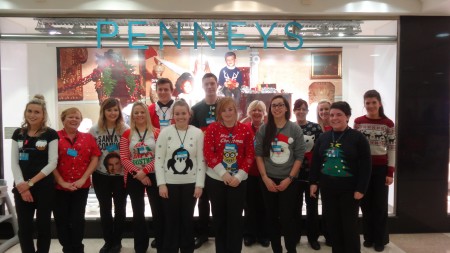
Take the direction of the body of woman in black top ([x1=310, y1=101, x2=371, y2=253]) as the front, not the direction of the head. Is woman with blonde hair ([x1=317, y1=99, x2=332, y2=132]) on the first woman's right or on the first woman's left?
on the first woman's right

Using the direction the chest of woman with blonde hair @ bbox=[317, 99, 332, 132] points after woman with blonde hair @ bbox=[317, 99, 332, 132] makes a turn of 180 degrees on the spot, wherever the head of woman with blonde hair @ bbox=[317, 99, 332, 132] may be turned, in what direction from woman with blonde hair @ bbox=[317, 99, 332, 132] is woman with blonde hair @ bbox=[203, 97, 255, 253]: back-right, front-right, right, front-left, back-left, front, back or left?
back-left

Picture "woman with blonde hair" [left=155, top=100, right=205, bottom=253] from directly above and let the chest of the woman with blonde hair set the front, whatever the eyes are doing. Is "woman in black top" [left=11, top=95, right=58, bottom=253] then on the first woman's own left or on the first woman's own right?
on the first woman's own right

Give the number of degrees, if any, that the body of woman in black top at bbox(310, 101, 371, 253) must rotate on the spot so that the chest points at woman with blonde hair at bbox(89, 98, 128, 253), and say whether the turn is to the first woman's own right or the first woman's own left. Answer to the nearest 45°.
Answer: approximately 45° to the first woman's own right

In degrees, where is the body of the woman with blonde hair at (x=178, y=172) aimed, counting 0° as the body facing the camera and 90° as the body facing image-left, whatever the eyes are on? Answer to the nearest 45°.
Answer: approximately 0°

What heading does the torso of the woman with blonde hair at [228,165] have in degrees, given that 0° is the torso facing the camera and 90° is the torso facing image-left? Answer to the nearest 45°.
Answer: approximately 0°
